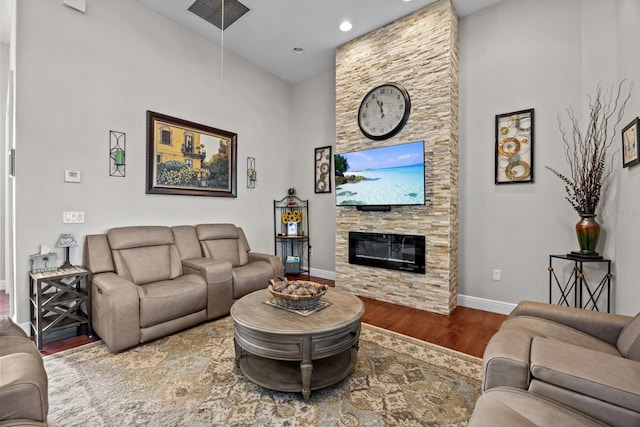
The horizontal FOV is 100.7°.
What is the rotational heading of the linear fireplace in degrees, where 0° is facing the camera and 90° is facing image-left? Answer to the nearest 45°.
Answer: approximately 45°

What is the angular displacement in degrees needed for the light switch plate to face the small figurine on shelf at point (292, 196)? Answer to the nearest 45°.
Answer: approximately 90° to its left

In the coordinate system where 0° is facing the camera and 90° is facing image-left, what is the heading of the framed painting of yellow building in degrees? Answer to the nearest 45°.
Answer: approximately 315°

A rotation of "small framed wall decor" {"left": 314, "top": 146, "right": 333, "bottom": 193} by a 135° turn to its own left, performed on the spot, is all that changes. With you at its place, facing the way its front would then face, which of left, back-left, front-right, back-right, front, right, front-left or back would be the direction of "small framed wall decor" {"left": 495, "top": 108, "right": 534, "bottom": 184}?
front-right

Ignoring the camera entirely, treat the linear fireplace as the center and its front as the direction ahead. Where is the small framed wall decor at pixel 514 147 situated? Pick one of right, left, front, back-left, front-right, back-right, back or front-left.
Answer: back-left

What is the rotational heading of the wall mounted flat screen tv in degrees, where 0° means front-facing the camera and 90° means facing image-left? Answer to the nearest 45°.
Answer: approximately 45°

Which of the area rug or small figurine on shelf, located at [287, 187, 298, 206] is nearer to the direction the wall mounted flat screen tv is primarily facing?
the area rug

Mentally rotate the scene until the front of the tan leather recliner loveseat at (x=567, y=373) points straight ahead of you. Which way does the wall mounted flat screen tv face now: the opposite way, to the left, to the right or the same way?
to the left

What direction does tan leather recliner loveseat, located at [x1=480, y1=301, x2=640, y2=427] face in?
to the viewer's left

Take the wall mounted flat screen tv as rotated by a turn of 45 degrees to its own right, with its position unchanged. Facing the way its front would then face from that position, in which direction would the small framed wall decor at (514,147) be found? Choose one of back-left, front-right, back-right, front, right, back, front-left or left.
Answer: back

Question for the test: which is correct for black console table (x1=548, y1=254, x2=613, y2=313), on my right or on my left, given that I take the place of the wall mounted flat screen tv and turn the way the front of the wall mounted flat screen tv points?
on my left

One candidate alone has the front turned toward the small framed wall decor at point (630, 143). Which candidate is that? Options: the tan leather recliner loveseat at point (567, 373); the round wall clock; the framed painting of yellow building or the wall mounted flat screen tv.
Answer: the framed painting of yellow building

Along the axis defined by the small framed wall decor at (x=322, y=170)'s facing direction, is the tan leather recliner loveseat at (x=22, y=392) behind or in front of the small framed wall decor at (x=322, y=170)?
in front

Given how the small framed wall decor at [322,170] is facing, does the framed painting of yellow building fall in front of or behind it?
in front

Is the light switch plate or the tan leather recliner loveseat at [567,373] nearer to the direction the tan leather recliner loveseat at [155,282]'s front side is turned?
the tan leather recliner loveseat
